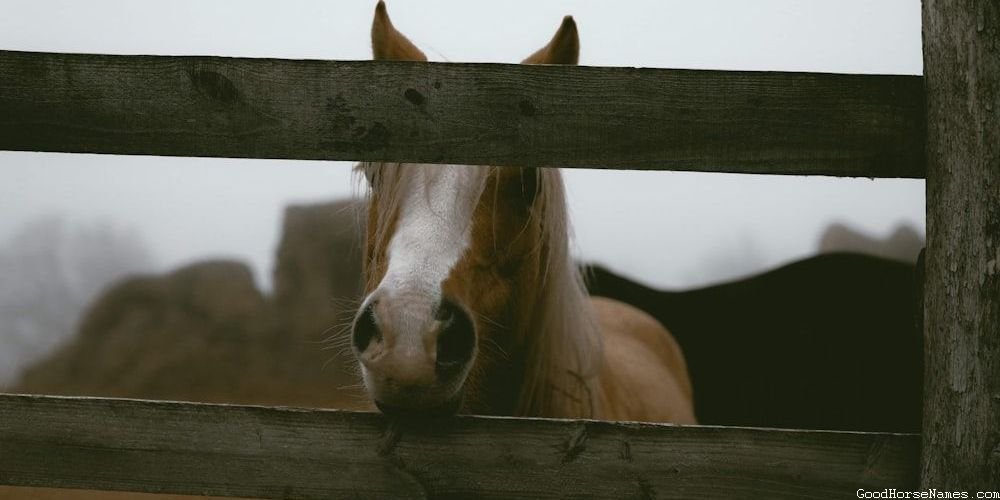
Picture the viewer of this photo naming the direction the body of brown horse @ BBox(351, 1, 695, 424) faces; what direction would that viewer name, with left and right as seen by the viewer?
facing the viewer and to the left of the viewer

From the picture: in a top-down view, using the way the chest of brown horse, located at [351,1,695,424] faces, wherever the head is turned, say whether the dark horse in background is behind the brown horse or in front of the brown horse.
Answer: behind
